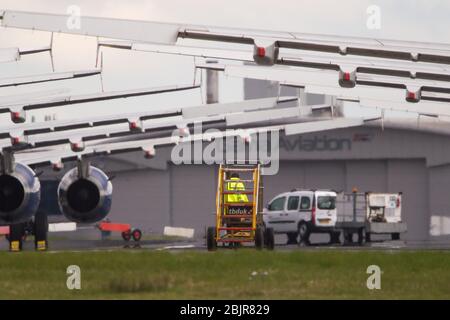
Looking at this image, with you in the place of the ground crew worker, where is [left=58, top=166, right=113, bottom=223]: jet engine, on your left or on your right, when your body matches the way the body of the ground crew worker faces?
on your left

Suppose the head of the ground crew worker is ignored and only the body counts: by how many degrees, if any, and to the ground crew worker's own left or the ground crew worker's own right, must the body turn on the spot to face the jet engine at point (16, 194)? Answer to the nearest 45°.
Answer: approximately 90° to the ground crew worker's own left

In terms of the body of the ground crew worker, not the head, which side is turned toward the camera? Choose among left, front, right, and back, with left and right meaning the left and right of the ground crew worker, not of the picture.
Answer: back
